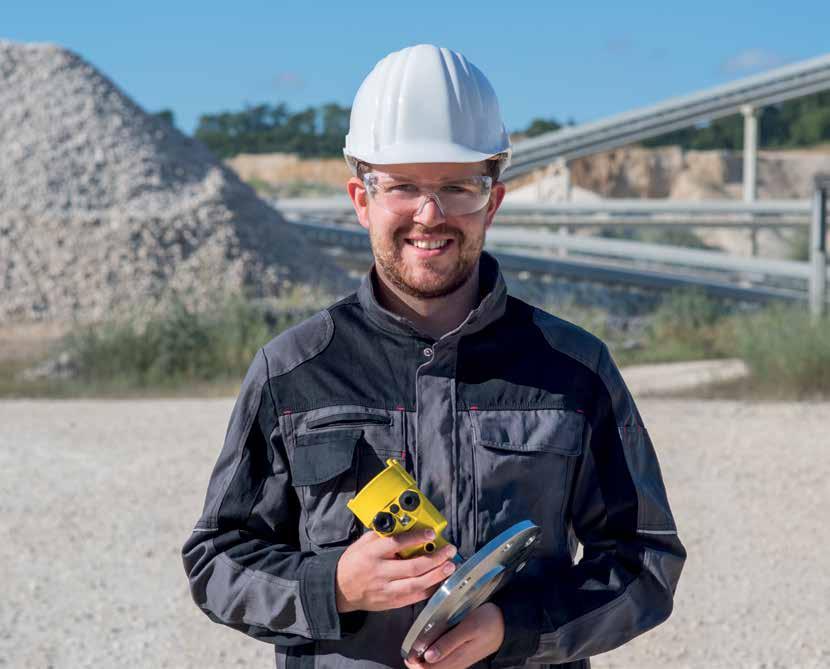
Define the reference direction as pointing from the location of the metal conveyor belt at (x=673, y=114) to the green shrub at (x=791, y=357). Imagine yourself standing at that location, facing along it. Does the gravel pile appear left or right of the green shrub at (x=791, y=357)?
right

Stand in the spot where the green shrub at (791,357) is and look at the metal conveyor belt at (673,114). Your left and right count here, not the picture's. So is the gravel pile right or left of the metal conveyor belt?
left

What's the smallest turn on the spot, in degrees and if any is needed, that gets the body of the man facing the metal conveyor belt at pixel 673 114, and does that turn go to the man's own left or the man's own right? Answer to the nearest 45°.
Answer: approximately 180°

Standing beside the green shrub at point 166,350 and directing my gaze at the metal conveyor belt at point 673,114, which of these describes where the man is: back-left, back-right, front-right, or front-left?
back-right

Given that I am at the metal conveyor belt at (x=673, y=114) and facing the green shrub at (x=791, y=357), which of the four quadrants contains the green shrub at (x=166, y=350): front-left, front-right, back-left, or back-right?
front-right

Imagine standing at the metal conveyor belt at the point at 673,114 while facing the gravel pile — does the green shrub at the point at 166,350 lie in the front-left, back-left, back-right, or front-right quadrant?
front-left

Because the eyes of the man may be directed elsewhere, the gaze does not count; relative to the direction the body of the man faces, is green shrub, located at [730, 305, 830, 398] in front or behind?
behind

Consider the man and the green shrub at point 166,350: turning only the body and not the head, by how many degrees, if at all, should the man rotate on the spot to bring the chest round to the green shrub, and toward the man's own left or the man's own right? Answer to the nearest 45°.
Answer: approximately 180°

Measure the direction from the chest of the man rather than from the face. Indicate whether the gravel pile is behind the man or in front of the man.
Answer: behind

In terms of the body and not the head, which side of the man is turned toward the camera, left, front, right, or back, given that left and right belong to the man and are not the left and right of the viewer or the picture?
front
